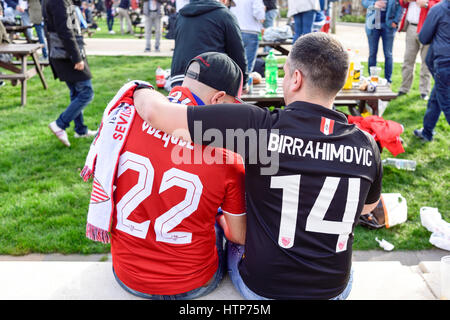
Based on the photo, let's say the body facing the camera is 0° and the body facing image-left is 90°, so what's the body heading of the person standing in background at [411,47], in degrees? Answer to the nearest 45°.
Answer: approximately 0°

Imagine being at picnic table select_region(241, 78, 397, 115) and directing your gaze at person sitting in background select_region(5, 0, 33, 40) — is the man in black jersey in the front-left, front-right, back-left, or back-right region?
back-left
